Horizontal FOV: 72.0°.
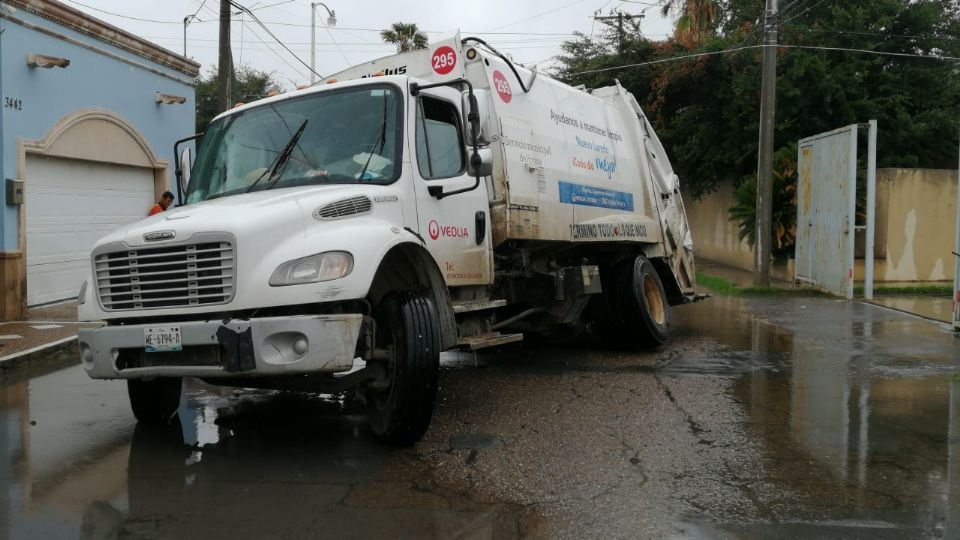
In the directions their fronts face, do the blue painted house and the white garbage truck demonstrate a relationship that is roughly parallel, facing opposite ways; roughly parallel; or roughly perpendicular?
roughly perpendicular

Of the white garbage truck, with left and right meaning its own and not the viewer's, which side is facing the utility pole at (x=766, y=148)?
back

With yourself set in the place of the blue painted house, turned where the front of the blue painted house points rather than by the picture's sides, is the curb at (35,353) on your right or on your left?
on your right

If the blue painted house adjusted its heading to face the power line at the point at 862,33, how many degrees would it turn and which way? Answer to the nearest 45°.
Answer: approximately 45° to its left

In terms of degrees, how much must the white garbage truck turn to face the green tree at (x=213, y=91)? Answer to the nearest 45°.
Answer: approximately 135° to its right

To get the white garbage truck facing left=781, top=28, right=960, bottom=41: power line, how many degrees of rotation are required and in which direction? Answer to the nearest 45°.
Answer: approximately 180°

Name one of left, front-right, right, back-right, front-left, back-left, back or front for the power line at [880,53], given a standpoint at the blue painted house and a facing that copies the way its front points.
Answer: front-left

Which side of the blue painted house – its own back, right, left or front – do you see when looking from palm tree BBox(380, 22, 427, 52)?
left

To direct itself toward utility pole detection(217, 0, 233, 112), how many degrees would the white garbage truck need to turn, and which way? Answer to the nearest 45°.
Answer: approximately 135° to its right

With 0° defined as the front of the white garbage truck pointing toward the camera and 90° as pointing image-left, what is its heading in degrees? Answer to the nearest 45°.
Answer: approximately 45°

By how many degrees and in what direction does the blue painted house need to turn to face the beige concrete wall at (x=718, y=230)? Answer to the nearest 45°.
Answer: approximately 45° to its left

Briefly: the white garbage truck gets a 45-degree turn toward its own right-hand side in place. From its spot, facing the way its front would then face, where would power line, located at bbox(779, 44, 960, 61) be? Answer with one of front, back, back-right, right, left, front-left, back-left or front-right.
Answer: back-right

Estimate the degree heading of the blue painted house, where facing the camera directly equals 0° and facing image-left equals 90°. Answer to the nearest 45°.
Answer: approximately 315°
